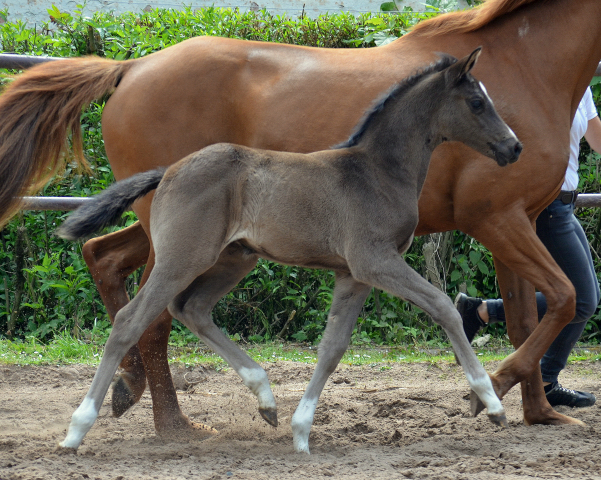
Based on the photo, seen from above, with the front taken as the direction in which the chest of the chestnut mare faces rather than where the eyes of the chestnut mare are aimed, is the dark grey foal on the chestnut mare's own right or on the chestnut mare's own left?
on the chestnut mare's own right

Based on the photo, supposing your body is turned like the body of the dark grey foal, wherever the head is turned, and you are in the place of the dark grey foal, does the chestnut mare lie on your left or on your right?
on your left

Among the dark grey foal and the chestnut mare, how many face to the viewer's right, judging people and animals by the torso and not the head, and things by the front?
2

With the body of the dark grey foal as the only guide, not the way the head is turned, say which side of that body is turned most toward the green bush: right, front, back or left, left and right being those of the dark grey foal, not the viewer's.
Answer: left

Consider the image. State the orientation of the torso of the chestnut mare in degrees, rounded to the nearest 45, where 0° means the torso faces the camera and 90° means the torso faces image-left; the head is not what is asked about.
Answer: approximately 270°

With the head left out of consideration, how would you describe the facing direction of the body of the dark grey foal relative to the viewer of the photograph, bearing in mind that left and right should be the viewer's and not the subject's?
facing to the right of the viewer
